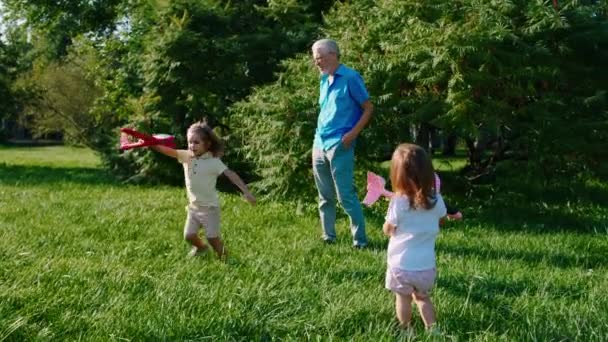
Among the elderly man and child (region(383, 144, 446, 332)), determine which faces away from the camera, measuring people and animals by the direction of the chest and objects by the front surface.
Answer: the child

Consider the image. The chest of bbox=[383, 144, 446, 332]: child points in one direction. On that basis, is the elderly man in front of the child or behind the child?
in front

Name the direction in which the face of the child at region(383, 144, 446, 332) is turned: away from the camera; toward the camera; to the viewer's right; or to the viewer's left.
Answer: away from the camera

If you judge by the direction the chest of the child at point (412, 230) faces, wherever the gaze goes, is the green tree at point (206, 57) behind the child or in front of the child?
in front

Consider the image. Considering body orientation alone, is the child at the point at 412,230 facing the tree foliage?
yes

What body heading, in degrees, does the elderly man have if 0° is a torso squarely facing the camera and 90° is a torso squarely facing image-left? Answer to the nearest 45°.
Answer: approximately 45°

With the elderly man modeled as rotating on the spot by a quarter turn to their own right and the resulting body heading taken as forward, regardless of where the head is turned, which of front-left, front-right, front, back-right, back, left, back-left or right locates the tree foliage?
right

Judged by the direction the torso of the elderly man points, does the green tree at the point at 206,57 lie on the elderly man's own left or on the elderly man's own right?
on the elderly man's own right

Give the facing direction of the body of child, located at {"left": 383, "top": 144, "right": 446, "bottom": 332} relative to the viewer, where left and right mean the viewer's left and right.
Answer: facing away from the viewer

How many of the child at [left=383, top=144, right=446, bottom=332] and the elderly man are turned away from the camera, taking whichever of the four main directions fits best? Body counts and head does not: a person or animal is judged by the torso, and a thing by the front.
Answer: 1
